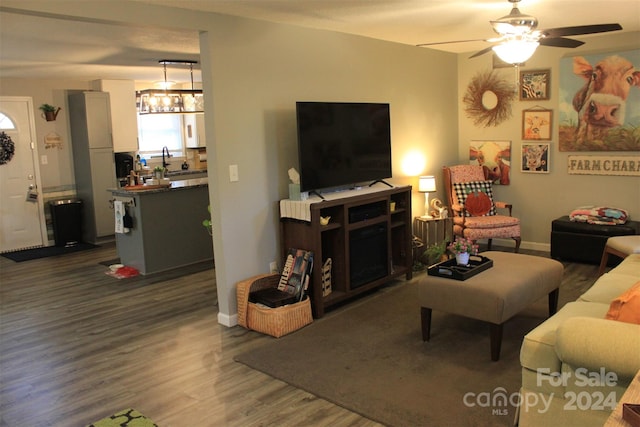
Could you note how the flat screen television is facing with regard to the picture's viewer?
facing the viewer and to the right of the viewer

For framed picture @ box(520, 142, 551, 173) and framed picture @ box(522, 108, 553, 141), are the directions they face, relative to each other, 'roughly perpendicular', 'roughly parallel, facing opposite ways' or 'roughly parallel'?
roughly parallel

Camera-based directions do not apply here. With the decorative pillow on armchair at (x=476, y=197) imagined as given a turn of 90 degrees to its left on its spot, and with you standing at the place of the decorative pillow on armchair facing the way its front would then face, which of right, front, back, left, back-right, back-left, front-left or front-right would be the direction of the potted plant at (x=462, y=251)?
right

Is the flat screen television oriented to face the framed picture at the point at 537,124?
no

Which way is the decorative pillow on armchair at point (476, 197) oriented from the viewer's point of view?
toward the camera

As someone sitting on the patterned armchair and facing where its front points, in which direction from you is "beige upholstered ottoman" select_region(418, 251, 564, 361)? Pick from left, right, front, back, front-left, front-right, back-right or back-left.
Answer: front-right

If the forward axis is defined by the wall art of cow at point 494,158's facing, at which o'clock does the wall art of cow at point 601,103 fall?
the wall art of cow at point 601,103 is roughly at 10 o'clock from the wall art of cow at point 494,158.

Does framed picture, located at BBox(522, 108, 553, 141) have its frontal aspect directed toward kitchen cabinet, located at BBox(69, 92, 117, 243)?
no

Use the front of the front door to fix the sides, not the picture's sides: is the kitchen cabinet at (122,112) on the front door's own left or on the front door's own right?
on the front door's own left

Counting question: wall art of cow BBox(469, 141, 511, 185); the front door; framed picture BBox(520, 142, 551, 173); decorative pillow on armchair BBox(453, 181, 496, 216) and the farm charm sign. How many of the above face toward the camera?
5

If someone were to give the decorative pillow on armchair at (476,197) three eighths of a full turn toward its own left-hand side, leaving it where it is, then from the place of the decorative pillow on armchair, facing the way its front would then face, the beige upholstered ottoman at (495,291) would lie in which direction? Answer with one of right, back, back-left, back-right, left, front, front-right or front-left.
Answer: back-right

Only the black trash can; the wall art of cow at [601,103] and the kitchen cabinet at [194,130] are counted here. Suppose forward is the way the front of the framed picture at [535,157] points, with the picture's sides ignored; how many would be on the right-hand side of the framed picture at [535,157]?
2

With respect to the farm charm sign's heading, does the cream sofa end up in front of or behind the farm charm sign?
in front

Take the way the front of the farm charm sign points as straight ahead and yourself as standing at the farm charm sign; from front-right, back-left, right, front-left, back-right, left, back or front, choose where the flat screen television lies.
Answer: front-right

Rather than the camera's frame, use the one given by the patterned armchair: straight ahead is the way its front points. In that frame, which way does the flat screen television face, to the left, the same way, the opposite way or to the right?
the same way

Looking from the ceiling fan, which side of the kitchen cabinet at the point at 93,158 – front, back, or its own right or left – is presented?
front

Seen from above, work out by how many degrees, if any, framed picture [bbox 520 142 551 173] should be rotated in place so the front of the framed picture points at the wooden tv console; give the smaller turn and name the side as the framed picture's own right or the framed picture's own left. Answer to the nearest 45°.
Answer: approximately 45° to the framed picture's own right
